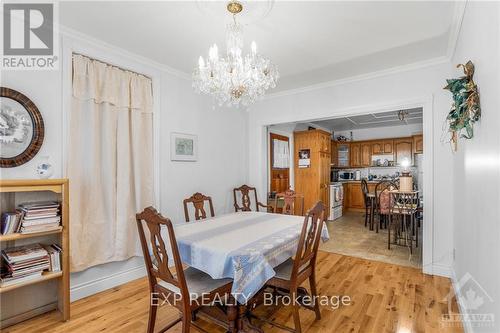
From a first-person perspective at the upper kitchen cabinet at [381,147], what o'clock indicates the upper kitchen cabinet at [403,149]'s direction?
the upper kitchen cabinet at [403,149] is roughly at 9 o'clock from the upper kitchen cabinet at [381,147].

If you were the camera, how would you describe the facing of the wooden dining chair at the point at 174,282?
facing away from the viewer and to the right of the viewer

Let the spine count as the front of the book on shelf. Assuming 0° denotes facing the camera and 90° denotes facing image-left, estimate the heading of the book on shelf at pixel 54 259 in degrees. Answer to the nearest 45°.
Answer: approximately 0°

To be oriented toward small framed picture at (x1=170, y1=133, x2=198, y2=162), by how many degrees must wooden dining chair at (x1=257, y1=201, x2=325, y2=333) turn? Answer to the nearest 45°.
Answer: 0° — it already faces it

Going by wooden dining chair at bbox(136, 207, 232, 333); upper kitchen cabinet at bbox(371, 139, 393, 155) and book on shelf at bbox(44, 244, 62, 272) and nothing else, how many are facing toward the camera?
2

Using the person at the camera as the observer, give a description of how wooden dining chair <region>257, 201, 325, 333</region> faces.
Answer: facing away from the viewer and to the left of the viewer

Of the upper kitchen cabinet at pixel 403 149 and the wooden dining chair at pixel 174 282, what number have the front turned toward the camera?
1
